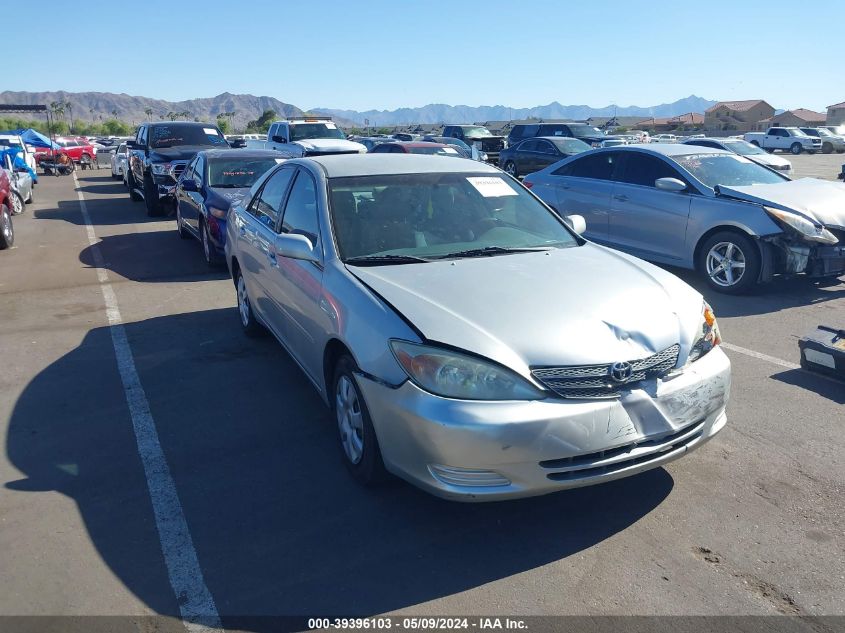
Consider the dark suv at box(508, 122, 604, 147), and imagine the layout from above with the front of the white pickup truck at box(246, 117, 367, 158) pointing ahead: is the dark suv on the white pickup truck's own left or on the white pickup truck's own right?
on the white pickup truck's own left

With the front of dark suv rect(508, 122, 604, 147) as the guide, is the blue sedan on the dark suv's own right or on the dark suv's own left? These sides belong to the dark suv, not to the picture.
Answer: on the dark suv's own right

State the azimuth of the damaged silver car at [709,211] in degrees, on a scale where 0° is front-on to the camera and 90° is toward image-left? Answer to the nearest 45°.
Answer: approximately 315°

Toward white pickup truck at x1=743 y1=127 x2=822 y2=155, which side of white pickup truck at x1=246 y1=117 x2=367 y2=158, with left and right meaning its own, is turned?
left

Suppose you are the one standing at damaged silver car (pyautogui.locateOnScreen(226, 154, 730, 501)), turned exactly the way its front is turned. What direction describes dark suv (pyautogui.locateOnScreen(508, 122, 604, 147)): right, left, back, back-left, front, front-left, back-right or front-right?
back-left

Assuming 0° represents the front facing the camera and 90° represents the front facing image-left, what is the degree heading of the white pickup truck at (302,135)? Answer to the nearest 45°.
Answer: approximately 315°

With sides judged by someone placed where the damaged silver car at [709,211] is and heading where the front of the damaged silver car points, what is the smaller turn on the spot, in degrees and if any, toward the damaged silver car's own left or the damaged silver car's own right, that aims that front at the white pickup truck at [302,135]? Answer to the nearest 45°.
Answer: approximately 180°

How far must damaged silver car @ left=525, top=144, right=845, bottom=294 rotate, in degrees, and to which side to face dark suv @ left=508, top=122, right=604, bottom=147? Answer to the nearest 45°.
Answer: approximately 135° to its left
